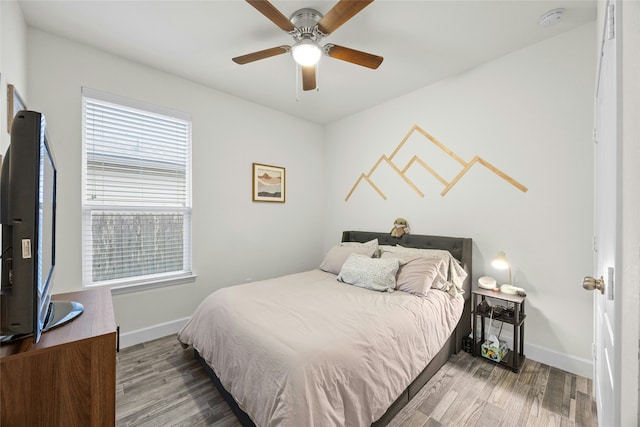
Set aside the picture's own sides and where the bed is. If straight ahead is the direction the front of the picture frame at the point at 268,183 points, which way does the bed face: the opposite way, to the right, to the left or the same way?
to the right

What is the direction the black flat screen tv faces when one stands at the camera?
facing to the right of the viewer

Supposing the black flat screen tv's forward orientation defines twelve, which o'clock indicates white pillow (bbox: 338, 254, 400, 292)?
The white pillow is roughly at 12 o'clock from the black flat screen tv.

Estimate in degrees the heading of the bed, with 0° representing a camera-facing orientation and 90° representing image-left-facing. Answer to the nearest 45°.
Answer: approximately 45°

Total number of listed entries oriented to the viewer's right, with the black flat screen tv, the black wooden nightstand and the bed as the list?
1

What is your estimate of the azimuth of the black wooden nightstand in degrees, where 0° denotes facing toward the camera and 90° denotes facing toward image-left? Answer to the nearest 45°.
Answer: approximately 45°

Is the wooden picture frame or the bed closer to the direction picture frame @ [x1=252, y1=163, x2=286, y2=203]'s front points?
the bed

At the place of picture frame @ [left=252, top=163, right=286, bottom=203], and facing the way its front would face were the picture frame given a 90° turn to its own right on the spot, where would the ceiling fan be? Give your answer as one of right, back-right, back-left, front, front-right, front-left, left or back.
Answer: front-left

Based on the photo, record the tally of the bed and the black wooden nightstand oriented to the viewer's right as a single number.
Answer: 0

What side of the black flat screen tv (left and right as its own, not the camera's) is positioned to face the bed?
front

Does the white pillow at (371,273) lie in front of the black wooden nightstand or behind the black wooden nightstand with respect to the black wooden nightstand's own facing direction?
in front
